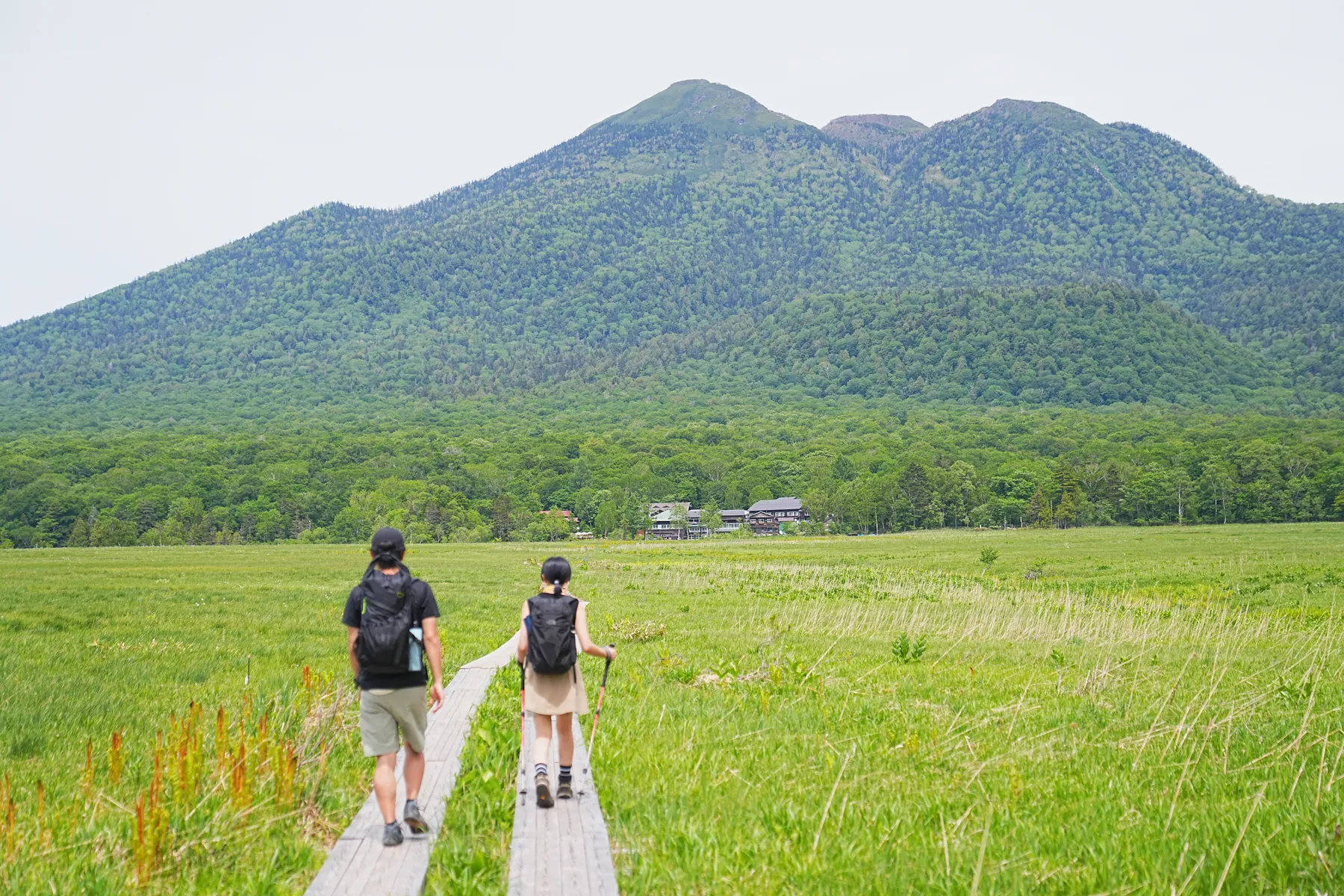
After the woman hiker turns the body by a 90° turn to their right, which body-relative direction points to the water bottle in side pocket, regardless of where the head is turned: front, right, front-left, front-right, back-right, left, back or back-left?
back-right

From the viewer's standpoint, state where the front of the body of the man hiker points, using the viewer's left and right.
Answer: facing away from the viewer

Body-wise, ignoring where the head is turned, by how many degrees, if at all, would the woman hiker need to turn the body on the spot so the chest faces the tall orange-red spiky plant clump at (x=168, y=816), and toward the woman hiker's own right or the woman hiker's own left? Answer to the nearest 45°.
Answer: approximately 90° to the woman hiker's own left

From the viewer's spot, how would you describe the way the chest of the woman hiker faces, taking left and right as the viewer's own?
facing away from the viewer

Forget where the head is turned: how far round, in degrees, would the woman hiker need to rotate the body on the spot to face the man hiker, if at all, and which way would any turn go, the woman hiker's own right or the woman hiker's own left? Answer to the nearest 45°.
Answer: approximately 135° to the woman hiker's own left

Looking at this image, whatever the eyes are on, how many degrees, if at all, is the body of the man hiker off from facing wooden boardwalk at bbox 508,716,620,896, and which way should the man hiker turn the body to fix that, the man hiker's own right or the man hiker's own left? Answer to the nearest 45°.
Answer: approximately 45° to the man hiker's own right

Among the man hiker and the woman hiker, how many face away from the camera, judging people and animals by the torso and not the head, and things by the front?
2

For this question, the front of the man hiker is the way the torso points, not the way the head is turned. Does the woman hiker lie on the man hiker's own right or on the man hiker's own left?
on the man hiker's own right
